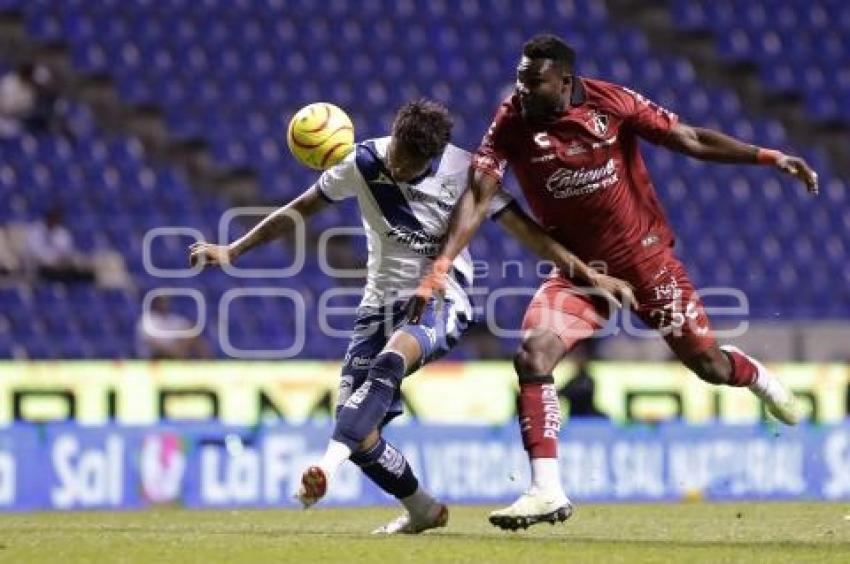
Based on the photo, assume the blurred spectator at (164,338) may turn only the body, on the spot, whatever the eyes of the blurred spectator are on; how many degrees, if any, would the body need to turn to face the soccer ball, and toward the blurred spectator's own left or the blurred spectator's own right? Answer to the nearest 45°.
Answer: approximately 45° to the blurred spectator's own right

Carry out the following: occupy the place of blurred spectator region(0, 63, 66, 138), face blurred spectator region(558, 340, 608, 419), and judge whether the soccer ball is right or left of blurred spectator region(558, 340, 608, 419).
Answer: right

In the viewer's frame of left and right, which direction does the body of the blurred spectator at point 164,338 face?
facing the viewer and to the right of the viewer

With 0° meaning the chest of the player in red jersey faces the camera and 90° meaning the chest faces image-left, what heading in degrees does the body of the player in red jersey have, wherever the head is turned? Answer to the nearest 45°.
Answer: approximately 45°

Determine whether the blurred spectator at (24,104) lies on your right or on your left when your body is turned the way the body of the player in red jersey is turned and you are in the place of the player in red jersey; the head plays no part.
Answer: on your right

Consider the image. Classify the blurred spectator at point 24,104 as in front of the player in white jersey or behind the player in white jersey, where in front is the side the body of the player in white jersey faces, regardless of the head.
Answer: behind
